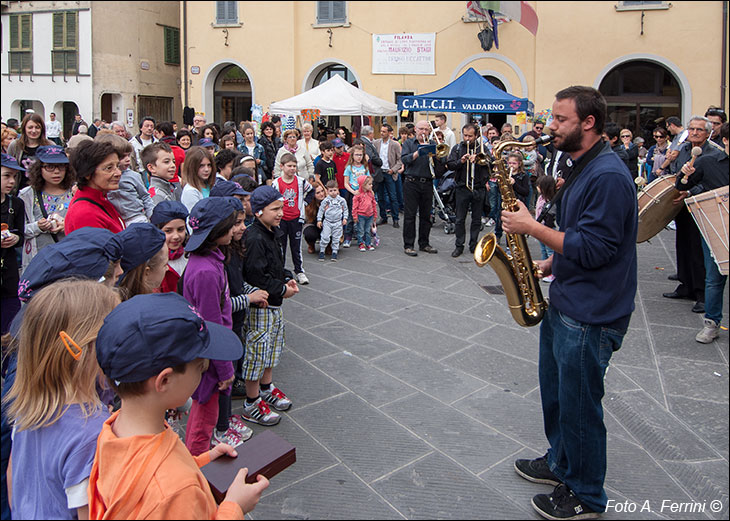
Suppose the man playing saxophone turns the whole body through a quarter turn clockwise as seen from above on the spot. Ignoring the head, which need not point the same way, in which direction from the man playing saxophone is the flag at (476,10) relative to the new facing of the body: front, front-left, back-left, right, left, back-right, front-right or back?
front

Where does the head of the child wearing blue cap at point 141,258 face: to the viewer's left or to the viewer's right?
to the viewer's right

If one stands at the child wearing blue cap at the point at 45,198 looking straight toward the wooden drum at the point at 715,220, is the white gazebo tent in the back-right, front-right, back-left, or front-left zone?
front-left

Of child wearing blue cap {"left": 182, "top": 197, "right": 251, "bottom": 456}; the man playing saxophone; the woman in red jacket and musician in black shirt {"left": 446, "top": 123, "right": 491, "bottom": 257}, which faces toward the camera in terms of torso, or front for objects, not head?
the musician in black shirt

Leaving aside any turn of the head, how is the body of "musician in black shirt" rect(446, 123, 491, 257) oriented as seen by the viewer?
toward the camera

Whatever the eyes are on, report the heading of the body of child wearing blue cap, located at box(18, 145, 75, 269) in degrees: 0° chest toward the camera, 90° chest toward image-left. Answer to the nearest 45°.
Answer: approximately 315°

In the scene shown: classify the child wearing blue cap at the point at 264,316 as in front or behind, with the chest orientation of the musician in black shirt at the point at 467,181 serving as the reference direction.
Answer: in front

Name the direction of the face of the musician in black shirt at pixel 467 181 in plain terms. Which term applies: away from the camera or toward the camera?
toward the camera

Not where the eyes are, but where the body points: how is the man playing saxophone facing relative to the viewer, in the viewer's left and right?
facing to the left of the viewer

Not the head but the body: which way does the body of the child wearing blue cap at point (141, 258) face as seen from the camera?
to the viewer's right

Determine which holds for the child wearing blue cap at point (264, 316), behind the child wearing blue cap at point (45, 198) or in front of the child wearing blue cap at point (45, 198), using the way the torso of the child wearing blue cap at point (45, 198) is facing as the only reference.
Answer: in front

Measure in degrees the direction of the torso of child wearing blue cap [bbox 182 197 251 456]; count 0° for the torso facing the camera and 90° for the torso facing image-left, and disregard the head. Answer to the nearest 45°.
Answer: approximately 270°
